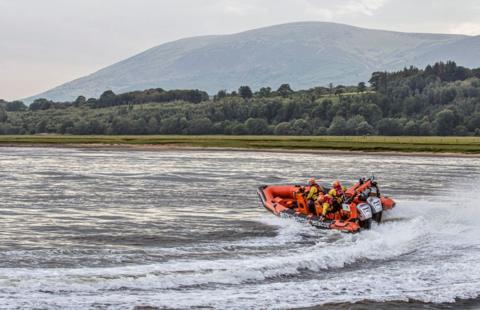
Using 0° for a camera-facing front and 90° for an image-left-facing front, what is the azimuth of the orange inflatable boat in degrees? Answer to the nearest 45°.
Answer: approximately 135°
